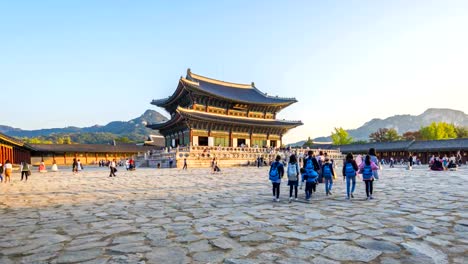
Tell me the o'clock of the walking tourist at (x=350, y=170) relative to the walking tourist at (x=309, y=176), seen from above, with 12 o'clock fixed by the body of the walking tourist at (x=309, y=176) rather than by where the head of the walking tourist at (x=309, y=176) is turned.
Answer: the walking tourist at (x=350, y=170) is roughly at 2 o'clock from the walking tourist at (x=309, y=176).

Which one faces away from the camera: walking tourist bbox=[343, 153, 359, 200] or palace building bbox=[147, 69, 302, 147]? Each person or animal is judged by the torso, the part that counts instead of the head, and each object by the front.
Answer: the walking tourist

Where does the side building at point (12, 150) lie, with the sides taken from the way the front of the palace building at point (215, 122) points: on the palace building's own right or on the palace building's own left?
on the palace building's own right

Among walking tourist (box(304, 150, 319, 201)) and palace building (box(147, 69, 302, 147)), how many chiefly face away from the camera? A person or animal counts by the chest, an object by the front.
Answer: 1

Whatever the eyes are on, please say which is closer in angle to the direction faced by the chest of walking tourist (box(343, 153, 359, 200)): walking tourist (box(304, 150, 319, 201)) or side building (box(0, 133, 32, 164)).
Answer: the side building

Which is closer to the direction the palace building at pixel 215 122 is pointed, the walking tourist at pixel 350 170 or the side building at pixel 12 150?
the walking tourist

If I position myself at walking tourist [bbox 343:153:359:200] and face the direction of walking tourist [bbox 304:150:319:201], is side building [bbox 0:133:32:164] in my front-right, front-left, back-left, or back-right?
front-right

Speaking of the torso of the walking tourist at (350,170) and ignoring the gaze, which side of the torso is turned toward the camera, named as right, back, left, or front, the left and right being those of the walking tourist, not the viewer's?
back

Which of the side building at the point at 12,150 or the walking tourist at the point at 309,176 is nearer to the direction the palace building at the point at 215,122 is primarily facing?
the walking tourist

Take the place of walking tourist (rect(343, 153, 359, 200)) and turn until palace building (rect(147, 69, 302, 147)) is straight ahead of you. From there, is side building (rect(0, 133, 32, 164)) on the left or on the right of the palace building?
left

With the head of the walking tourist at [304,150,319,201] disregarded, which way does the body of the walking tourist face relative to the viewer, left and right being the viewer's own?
facing away from the viewer

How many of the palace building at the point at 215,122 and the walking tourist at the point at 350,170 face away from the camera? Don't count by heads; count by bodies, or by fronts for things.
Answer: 1

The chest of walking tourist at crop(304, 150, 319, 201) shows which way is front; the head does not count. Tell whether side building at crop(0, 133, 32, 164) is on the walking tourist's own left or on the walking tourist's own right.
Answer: on the walking tourist's own left

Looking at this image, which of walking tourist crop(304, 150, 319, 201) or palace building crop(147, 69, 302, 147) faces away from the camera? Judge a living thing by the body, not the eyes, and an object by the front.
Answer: the walking tourist

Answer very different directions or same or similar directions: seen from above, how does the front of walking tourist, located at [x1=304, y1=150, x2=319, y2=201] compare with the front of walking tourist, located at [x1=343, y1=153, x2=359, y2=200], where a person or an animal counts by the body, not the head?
same or similar directions

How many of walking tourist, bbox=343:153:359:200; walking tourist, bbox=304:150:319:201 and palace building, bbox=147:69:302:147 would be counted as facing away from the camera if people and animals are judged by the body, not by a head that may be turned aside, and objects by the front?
2

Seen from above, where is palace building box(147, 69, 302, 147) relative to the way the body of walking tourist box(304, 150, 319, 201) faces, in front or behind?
in front

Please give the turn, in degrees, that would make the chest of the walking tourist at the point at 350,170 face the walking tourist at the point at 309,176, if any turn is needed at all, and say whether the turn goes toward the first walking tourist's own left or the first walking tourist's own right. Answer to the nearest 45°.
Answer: approximately 135° to the first walking tourist's own left
